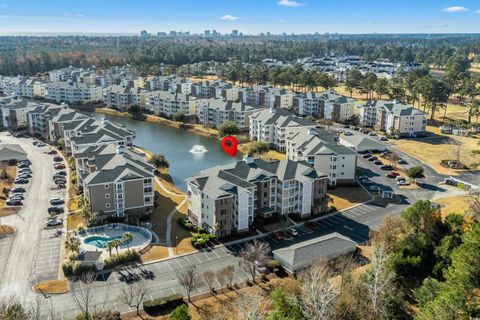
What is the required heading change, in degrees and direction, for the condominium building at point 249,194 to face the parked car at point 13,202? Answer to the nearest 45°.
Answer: approximately 135° to its right

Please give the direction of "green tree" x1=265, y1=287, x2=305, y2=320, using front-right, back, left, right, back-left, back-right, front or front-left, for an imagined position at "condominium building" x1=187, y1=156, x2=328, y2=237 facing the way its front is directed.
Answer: front-right

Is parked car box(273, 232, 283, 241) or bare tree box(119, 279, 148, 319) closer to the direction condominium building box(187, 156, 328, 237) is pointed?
the parked car

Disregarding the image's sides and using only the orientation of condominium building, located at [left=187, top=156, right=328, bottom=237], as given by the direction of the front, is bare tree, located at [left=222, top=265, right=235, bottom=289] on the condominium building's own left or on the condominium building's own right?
on the condominium building's own right

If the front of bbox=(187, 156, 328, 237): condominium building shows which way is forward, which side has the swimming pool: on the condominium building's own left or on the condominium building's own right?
on the condominium building's own right

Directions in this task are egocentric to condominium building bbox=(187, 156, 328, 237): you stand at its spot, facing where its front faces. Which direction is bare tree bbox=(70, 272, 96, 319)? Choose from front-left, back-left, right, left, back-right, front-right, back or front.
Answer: right

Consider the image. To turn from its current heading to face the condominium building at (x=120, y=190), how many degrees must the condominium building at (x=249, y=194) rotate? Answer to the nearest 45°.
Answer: approximately 135° to its right

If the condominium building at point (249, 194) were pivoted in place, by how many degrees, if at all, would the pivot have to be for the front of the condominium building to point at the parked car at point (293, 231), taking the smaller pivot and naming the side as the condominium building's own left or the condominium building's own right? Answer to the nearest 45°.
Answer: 0° — it already faces it

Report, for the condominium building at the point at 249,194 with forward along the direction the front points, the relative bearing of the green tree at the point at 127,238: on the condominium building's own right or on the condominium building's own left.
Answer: on the condominium building's own right

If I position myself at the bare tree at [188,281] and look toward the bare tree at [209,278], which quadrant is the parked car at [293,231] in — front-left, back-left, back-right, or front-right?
front-left

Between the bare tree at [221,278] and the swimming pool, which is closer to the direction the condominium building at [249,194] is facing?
the bare tree

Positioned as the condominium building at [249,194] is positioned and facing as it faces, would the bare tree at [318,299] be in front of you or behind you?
in front

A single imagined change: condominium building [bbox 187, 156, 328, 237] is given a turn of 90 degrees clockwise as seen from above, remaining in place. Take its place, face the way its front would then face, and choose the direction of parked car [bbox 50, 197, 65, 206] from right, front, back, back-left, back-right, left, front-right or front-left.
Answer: front-right

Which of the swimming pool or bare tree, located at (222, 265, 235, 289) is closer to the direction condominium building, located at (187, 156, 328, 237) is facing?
the bare tree

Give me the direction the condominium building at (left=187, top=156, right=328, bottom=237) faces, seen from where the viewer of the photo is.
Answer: facing the viewer and to the right of the viewer

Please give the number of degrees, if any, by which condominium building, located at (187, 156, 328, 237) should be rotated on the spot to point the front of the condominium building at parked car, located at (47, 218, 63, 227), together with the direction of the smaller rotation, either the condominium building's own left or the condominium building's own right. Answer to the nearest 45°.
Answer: approximately 135° to the condominium building's own right
